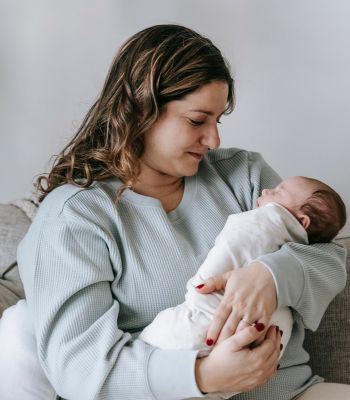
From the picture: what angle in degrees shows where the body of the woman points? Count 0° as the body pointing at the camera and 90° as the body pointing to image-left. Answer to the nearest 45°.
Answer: approximately 315°
